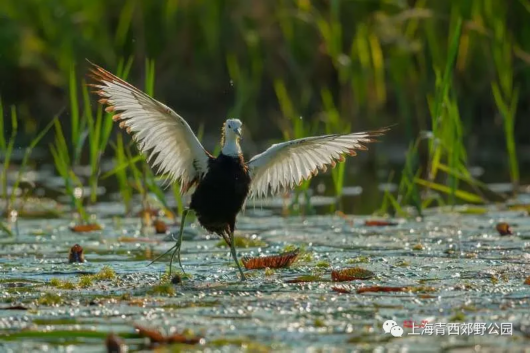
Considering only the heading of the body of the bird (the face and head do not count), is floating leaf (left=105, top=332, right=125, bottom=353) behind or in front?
in front

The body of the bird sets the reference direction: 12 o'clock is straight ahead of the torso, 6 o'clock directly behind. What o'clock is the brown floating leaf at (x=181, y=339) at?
The brown floating leaf is roughly at 12 o'clock from the bird.

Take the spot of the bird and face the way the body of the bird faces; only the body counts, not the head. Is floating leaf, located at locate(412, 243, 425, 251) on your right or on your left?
on your left

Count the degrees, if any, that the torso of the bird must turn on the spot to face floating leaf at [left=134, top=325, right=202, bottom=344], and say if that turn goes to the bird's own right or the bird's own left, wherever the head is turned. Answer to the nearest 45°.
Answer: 0° — it already faces it

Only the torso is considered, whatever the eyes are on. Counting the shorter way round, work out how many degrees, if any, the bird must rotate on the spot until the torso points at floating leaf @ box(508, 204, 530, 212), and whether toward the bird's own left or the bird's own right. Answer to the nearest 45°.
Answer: approximately 135° to the bird's own left

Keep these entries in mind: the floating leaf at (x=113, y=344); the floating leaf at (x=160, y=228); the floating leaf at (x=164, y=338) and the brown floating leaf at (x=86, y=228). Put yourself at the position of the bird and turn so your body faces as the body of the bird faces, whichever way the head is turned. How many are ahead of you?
2

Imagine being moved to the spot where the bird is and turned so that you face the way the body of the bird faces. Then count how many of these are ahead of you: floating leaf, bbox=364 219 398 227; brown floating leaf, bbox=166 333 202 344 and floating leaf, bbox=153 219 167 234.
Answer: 1

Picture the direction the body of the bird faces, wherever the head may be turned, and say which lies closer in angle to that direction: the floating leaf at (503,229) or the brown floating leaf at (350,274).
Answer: the brown floating leaf

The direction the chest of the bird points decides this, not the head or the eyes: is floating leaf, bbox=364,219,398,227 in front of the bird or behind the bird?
behind

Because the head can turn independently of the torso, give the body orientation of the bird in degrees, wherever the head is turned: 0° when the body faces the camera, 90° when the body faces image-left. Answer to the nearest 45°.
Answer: approximately 0°
